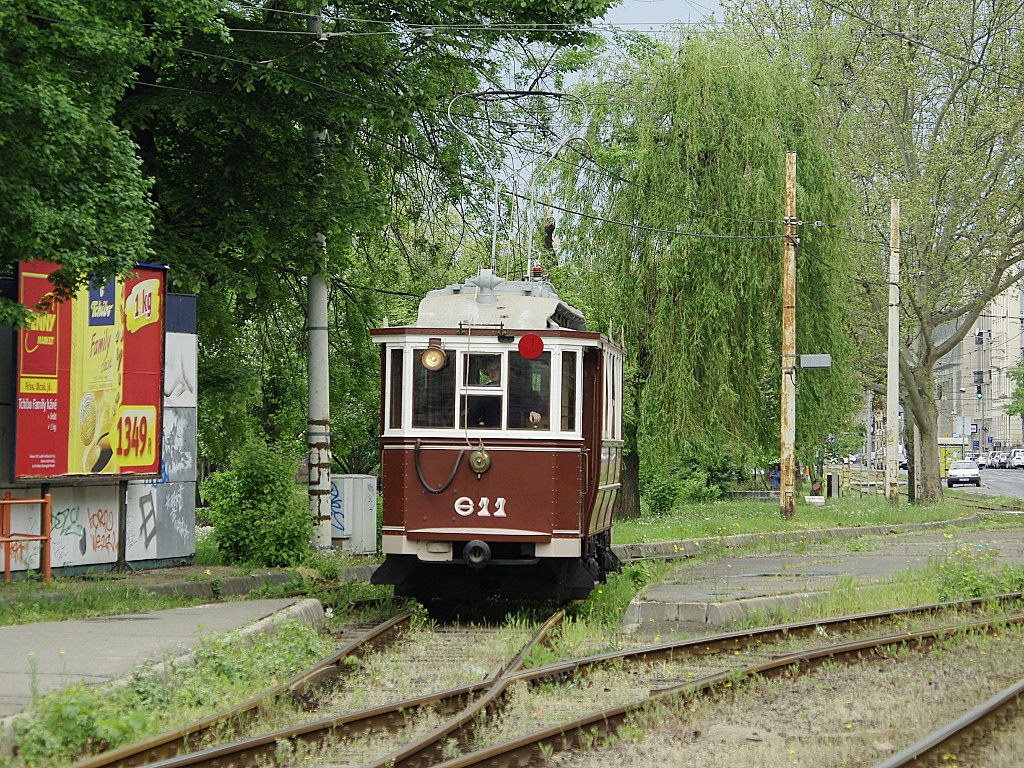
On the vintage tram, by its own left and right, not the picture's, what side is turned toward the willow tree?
back

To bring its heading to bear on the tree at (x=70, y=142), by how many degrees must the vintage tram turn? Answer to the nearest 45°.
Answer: approximately 90° to its right

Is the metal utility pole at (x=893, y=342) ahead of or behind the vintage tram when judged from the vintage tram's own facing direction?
behind

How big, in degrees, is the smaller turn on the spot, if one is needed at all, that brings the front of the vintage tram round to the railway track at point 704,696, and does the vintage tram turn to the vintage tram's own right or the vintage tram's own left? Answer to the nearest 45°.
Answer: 0° — it already faces it

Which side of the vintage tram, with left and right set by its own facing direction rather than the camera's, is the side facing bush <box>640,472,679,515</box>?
back

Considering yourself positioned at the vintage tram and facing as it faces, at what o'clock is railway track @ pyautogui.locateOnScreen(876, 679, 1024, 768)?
The railway track is roughly at 11 o'clock from the vintage tram.

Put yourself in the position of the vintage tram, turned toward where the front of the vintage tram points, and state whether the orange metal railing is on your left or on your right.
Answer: on your right

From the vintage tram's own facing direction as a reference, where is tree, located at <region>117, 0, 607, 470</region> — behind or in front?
behind

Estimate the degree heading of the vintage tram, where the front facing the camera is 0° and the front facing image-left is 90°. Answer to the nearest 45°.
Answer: approximately 0°

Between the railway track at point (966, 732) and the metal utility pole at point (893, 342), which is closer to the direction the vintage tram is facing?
the railway track

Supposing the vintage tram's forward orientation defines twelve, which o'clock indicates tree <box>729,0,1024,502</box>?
The tree is roughly at 7 o'clock from the vintage tram.
